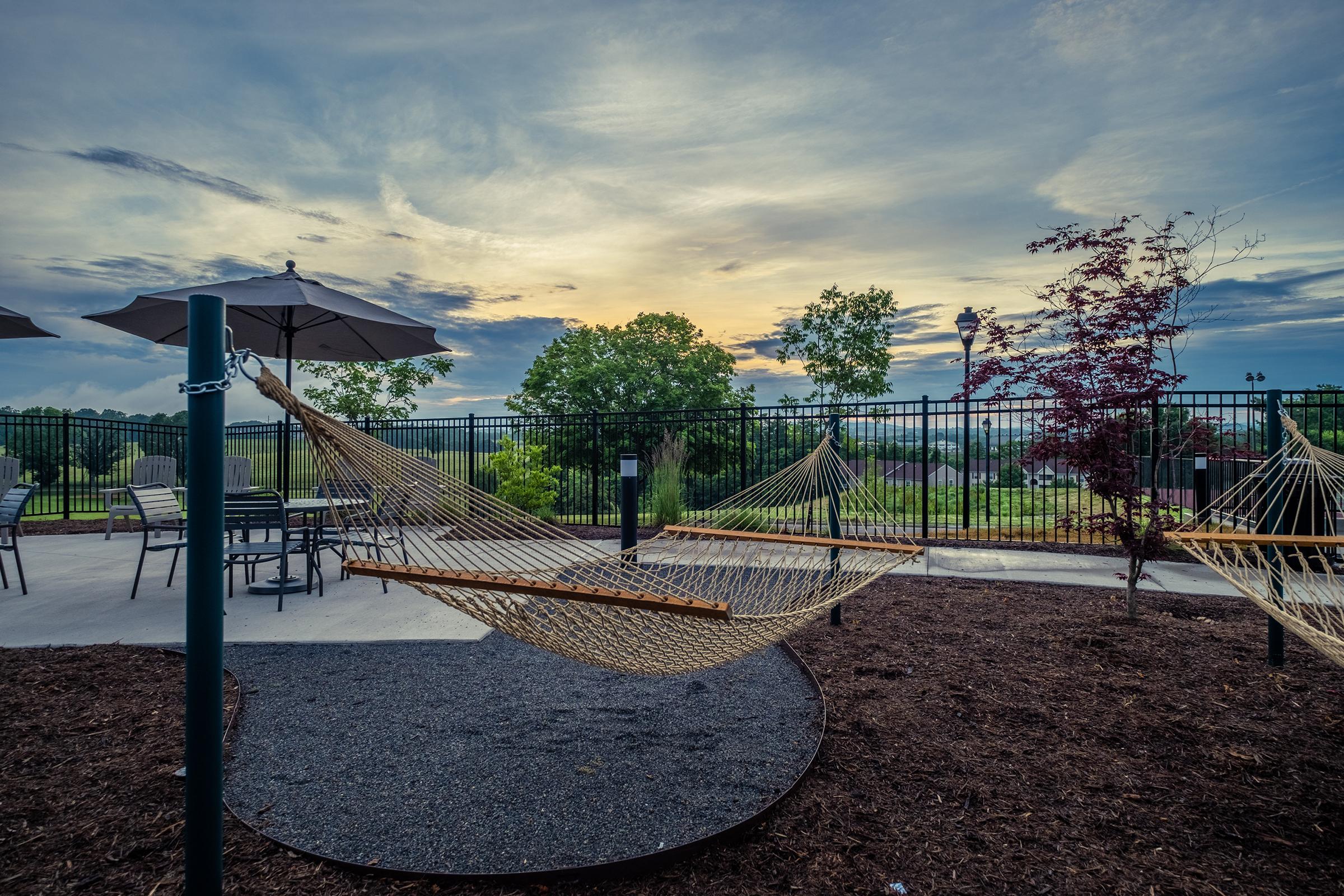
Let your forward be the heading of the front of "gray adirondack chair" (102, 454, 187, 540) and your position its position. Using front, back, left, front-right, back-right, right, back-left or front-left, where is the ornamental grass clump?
left

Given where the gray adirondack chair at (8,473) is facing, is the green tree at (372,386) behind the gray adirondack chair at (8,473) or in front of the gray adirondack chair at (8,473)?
behind

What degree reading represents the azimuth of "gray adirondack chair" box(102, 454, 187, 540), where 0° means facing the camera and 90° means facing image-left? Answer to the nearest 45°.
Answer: approximately 45°

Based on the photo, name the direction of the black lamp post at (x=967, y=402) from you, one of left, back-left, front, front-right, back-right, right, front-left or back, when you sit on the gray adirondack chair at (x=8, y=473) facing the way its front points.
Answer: left

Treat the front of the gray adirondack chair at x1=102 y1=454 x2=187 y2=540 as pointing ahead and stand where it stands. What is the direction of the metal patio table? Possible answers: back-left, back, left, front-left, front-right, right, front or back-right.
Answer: front-left

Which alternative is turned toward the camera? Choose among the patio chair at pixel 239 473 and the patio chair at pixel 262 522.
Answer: the patio chair at pixel 239 473

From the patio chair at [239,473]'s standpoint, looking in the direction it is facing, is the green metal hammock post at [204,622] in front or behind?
in front

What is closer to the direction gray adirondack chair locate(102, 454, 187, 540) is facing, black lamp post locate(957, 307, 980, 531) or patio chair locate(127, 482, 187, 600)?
the patio chair

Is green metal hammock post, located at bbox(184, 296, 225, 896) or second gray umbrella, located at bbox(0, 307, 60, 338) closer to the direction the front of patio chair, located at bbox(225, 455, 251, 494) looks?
the green metal hammock post

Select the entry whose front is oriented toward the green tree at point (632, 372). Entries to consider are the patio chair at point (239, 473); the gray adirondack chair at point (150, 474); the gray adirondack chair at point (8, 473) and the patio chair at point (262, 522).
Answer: the patio chair at point (262, 522)

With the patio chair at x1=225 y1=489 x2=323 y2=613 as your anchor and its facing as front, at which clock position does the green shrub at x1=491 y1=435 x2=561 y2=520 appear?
The green shrub is roughly at 12 o'clock from the patio chair.

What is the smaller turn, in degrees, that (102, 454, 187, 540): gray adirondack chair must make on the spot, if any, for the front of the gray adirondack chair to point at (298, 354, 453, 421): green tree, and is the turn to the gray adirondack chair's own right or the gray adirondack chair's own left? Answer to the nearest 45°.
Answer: approximately 180°

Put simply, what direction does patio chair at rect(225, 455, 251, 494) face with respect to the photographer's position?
facing the viewer

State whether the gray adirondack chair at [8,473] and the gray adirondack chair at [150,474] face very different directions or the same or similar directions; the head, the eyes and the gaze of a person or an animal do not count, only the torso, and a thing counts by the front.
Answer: same or similar directions

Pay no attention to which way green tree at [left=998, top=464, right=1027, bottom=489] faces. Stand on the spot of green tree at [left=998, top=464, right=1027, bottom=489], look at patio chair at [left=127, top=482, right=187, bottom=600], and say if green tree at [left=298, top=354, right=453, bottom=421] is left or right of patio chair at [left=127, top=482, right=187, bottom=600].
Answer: right

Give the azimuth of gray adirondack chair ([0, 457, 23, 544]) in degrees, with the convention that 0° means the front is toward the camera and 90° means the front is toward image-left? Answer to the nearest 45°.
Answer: approximately 45°

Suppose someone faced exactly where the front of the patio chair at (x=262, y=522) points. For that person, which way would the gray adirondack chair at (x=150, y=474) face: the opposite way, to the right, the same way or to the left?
the opposite way

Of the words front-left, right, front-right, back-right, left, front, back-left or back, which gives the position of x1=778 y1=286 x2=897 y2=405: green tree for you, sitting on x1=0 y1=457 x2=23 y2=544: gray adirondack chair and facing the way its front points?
back-left

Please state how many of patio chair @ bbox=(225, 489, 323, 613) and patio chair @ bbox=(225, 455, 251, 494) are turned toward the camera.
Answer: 1
